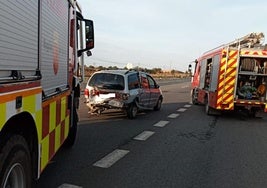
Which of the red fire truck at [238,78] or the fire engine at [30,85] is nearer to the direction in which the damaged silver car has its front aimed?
the red fire truck

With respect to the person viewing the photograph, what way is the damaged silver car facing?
facing away from the viewer and to the right of the viewer

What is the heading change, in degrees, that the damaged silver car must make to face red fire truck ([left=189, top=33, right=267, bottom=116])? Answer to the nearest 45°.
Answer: approximately 45° to its right

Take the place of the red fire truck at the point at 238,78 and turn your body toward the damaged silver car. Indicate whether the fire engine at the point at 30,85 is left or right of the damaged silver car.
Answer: left

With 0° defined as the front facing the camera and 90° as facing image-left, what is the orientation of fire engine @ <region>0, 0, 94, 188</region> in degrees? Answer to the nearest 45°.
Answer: approximately 225°
